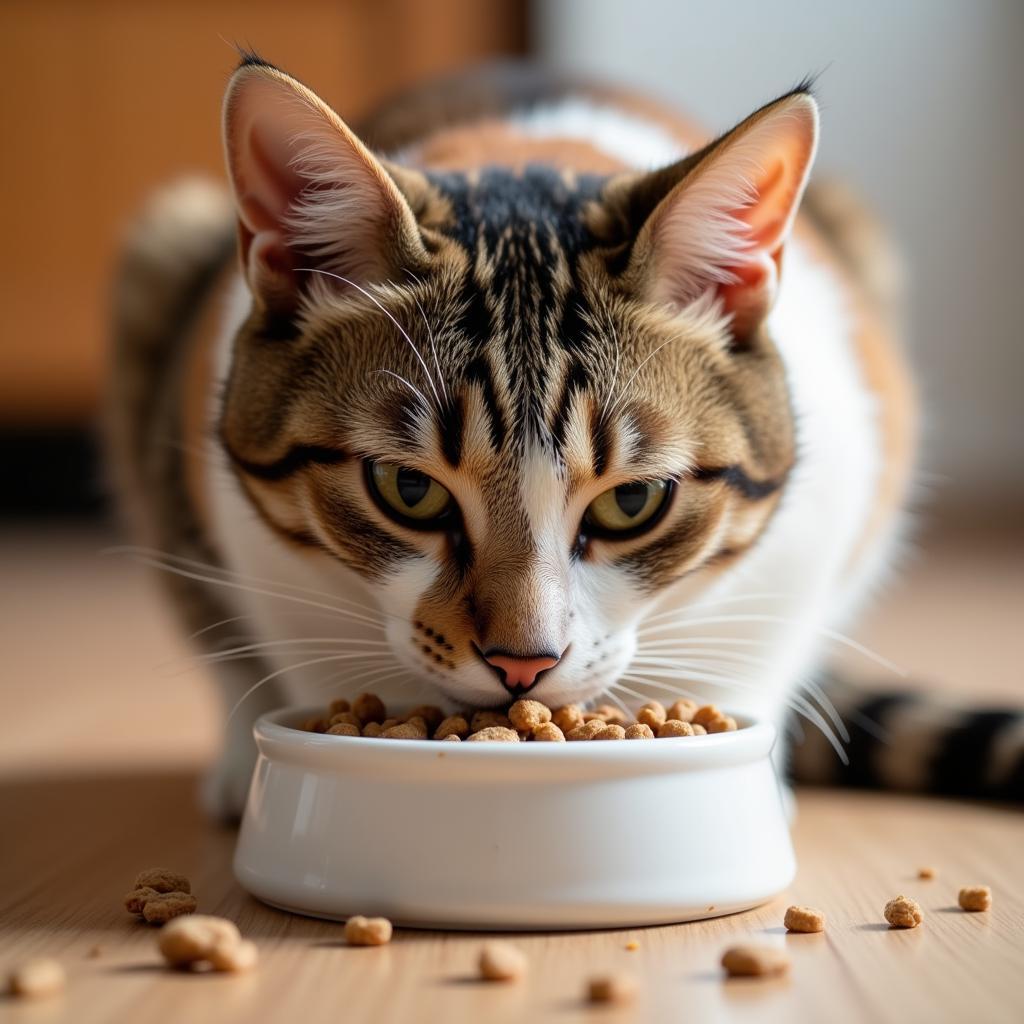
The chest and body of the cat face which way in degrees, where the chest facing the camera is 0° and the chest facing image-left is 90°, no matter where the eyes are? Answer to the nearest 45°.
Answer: approximately 0°
